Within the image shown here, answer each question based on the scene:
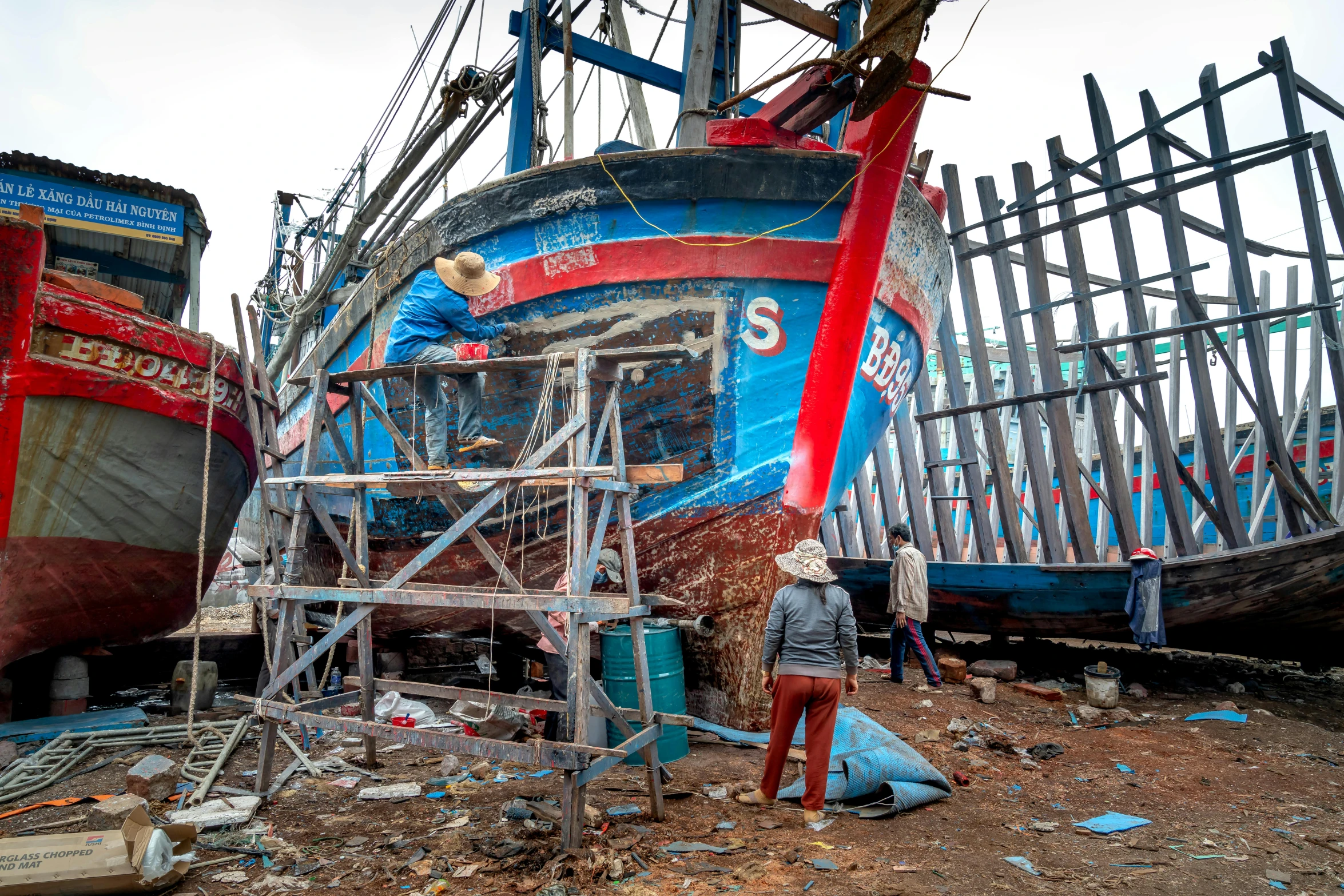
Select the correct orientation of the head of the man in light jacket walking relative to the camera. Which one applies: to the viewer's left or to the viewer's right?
to the viewer's left

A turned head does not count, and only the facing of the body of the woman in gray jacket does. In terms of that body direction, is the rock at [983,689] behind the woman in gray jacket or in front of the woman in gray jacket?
in front

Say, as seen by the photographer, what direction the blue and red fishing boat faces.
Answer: facing the viewer and to the right of the viewer

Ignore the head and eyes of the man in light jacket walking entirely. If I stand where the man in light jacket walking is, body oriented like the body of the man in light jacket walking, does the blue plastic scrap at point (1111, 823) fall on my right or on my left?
on my left

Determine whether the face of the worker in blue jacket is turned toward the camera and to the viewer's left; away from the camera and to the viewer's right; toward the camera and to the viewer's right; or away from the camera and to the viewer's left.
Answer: away from the camera and to the viewer's right

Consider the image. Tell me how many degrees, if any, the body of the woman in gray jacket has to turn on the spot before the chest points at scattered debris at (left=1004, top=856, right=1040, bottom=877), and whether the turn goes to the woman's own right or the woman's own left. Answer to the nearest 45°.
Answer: approximately 135° to the woman's own right

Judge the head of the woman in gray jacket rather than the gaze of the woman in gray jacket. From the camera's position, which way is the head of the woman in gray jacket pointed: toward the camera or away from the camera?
away from the camera

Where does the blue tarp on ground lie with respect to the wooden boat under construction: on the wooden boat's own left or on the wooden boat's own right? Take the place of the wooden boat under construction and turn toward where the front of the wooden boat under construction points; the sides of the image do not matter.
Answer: on the wooden boat's own right

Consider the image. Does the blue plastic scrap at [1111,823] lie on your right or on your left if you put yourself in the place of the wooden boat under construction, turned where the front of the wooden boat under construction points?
on your right

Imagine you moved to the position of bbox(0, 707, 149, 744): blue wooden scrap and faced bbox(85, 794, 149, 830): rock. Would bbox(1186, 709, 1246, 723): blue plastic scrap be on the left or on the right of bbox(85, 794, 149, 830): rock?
left

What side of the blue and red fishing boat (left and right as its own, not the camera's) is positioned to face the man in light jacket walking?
front

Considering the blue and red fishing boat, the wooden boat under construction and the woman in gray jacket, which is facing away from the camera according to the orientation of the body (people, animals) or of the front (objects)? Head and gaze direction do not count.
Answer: the woman in gray jacket

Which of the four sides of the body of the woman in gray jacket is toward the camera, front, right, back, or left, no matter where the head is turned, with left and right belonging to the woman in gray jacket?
back
